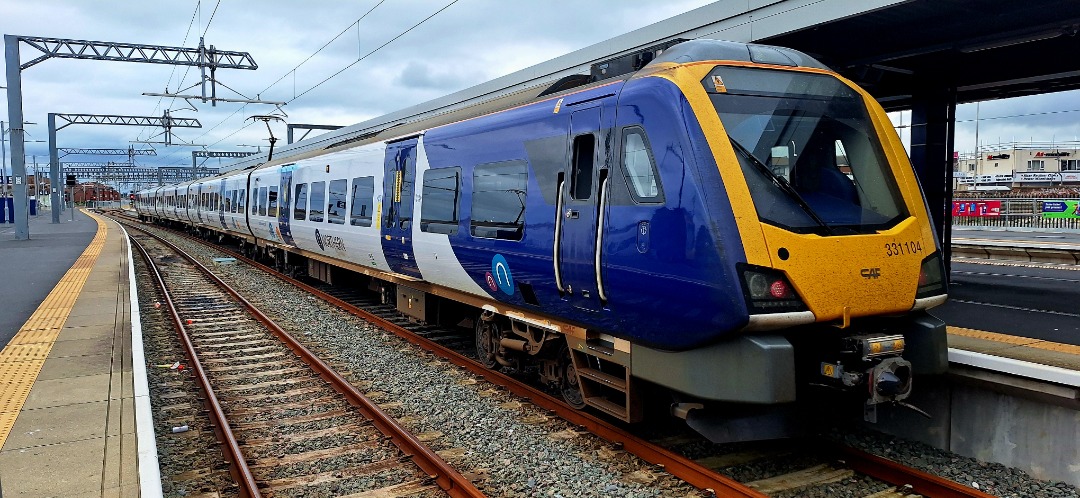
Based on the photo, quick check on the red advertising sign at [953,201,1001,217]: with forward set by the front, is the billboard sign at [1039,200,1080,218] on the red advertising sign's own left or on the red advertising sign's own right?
on the red advertising sign's own left

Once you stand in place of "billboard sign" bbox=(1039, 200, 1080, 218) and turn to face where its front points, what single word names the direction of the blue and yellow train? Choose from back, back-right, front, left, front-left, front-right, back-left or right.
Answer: front

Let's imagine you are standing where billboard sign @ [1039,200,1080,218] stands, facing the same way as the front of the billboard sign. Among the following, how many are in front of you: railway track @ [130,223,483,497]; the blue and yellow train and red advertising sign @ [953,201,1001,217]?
2

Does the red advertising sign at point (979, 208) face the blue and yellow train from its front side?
yes

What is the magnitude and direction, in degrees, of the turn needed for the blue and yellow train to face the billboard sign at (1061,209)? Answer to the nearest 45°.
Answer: approximately 90° to its left

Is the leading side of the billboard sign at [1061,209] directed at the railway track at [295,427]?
yes

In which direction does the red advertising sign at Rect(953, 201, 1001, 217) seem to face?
toward the camera

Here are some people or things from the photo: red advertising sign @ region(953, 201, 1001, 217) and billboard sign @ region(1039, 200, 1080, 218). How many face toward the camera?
2

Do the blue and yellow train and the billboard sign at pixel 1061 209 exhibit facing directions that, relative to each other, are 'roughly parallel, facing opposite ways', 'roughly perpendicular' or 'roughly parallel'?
roughly perpendicular

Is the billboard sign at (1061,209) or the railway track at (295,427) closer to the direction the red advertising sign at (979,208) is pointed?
the railway track

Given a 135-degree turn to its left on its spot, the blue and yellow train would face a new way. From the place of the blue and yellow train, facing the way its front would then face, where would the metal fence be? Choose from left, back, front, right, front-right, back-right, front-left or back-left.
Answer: front-right

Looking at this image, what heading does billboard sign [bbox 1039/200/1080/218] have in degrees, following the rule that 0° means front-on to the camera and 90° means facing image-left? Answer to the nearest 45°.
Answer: approximately 0°

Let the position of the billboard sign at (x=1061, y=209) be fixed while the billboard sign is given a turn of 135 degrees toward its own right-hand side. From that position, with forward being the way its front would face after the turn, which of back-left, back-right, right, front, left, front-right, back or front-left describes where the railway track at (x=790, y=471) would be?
back-left

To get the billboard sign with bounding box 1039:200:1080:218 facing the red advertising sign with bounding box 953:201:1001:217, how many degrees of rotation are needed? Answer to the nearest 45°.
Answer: approximately 135° to its right

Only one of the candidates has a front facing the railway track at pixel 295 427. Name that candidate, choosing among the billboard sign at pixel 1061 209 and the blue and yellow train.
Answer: the billboard sign
